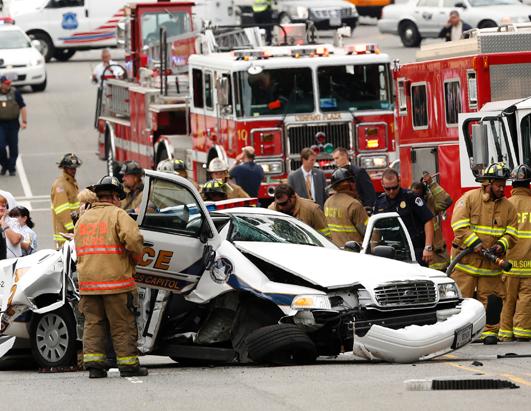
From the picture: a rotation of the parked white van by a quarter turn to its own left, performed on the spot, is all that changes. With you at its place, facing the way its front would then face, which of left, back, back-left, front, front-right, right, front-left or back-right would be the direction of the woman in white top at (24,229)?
front

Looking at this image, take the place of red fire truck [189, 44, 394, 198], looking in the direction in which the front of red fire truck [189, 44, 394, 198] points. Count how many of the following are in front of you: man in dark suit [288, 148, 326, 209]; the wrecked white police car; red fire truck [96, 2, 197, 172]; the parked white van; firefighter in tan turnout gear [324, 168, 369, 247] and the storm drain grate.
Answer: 4

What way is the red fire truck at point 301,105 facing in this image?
toward the camera

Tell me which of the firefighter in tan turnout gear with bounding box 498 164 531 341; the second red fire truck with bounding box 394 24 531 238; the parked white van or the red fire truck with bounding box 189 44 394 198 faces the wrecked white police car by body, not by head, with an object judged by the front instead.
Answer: the red fire truck

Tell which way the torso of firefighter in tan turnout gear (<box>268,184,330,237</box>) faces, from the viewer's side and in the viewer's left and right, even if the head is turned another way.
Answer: facing the viewer and to the left of the viewer

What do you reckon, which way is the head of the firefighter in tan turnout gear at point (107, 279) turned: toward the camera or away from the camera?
away from the camera

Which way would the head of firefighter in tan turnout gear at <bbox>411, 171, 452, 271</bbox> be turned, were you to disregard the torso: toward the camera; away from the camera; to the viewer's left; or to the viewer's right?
to the viewer's left

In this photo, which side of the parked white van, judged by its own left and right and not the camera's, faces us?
left

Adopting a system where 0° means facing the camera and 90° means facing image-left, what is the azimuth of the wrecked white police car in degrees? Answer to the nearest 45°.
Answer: approximately 315°
